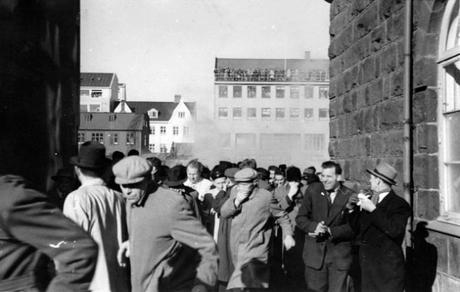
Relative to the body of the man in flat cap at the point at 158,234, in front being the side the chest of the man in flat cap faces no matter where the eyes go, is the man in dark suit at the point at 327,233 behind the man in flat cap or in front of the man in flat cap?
behind

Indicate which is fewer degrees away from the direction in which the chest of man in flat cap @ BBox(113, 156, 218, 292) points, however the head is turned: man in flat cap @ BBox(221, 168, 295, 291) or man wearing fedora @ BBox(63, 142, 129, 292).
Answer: the man wearing fedora

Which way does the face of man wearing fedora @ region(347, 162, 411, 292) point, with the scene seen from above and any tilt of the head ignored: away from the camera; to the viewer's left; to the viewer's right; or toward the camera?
to the viewer's left

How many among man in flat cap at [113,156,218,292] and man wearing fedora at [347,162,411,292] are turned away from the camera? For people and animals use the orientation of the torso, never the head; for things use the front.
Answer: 0

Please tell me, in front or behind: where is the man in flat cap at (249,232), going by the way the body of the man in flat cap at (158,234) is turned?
behind

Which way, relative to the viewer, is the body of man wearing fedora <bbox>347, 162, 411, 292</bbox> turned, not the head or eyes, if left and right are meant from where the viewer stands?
facing the viewer and to the left of the viewer

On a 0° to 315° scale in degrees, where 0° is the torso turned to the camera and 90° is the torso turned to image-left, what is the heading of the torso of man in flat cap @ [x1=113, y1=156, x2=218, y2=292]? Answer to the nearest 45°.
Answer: approximately 45°
